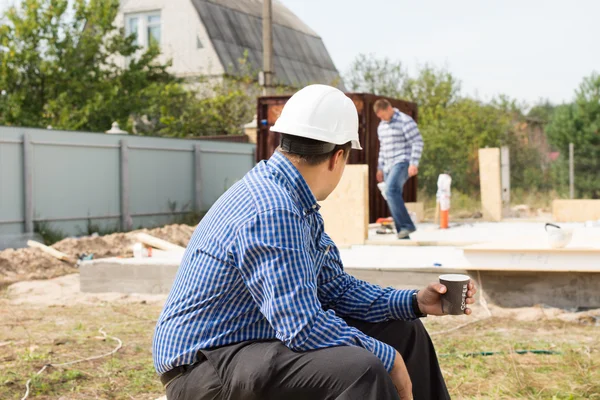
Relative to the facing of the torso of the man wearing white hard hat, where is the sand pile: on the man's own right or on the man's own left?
on the man's own left

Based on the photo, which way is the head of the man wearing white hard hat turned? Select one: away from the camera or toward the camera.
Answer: away from the camera

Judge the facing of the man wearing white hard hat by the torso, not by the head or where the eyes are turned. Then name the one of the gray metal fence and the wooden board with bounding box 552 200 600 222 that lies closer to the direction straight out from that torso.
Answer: the wooden board

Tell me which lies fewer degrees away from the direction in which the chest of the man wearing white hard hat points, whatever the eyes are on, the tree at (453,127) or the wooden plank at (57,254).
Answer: the tree

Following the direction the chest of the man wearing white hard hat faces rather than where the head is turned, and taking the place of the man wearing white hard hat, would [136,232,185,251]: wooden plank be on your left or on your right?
on your left
